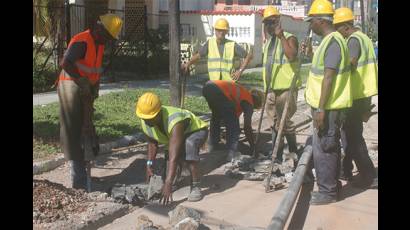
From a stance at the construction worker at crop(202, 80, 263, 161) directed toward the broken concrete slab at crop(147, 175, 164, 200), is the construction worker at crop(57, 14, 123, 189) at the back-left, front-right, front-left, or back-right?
front-right

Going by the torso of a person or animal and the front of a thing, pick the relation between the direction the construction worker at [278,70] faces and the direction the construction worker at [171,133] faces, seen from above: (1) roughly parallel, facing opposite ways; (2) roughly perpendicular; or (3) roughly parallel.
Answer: roughly parallel

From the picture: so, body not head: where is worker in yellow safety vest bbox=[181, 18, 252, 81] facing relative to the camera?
toward the camera

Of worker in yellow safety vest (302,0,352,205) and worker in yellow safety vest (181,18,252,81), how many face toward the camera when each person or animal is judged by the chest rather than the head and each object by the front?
1

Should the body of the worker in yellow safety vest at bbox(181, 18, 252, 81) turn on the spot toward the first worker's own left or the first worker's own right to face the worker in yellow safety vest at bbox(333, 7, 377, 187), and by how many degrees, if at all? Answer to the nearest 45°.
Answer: approximately 45° to the first worker's own left

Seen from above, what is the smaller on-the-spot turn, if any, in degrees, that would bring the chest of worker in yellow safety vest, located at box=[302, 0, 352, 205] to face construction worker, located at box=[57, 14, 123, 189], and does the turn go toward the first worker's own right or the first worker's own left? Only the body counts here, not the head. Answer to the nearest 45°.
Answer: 0° — they already face them

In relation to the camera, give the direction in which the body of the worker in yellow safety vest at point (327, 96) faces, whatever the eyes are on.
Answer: to the viewer's left

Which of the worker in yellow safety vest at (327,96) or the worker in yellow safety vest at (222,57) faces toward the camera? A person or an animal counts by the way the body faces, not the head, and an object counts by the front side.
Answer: the worker in yellow safety vest at (222,57)

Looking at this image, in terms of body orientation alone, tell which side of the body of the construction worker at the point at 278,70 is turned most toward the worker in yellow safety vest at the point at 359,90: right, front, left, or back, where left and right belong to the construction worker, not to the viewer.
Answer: left

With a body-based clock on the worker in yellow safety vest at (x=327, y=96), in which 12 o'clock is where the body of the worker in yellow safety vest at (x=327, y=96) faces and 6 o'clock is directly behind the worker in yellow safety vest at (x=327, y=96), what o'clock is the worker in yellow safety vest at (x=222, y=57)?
the worker in yellow safety vest at (x=222, y=57) is roughly at 2 o'clock from the worker in yellow safety vest at (x=327, y=96).
